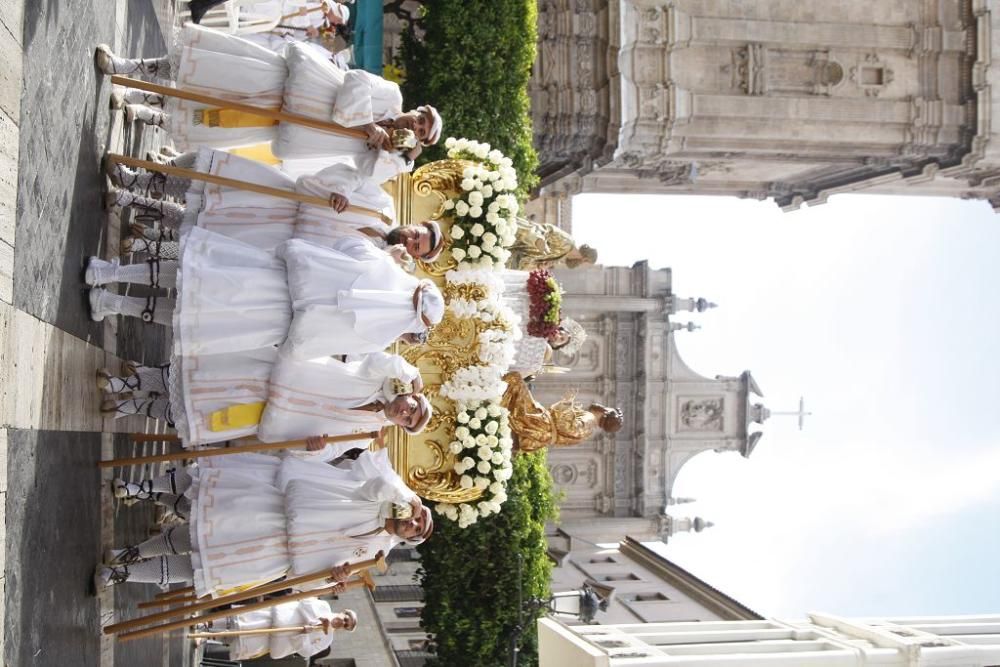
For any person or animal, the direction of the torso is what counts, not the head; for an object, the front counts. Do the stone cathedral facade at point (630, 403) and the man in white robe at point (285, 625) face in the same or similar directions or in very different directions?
same or similar directions

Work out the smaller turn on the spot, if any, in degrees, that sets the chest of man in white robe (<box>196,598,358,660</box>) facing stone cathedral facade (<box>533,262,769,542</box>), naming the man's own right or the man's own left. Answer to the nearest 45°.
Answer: approximately 135° to the man's own left

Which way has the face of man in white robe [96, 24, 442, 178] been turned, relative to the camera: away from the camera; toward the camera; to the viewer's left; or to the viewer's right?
toward the camera

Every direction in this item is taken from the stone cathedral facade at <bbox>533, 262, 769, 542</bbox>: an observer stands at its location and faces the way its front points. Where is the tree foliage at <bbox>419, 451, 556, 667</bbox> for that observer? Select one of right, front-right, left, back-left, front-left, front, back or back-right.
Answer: front

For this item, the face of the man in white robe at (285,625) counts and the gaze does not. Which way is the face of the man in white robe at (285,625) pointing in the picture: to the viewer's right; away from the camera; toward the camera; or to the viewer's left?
toward the camera

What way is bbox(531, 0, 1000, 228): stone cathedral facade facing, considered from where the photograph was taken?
facing the viewer

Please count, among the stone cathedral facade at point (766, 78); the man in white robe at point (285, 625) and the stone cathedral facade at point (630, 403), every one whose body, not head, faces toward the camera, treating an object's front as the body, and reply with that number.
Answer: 3

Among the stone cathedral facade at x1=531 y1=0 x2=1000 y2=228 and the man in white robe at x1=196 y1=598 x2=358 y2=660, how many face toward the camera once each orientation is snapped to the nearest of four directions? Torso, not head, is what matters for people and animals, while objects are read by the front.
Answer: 2

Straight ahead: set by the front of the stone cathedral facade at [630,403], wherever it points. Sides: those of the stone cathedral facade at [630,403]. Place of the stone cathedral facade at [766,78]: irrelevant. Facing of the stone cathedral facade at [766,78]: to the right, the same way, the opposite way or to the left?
the same way

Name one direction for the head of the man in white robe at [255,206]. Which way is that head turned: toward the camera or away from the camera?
toward the camera
